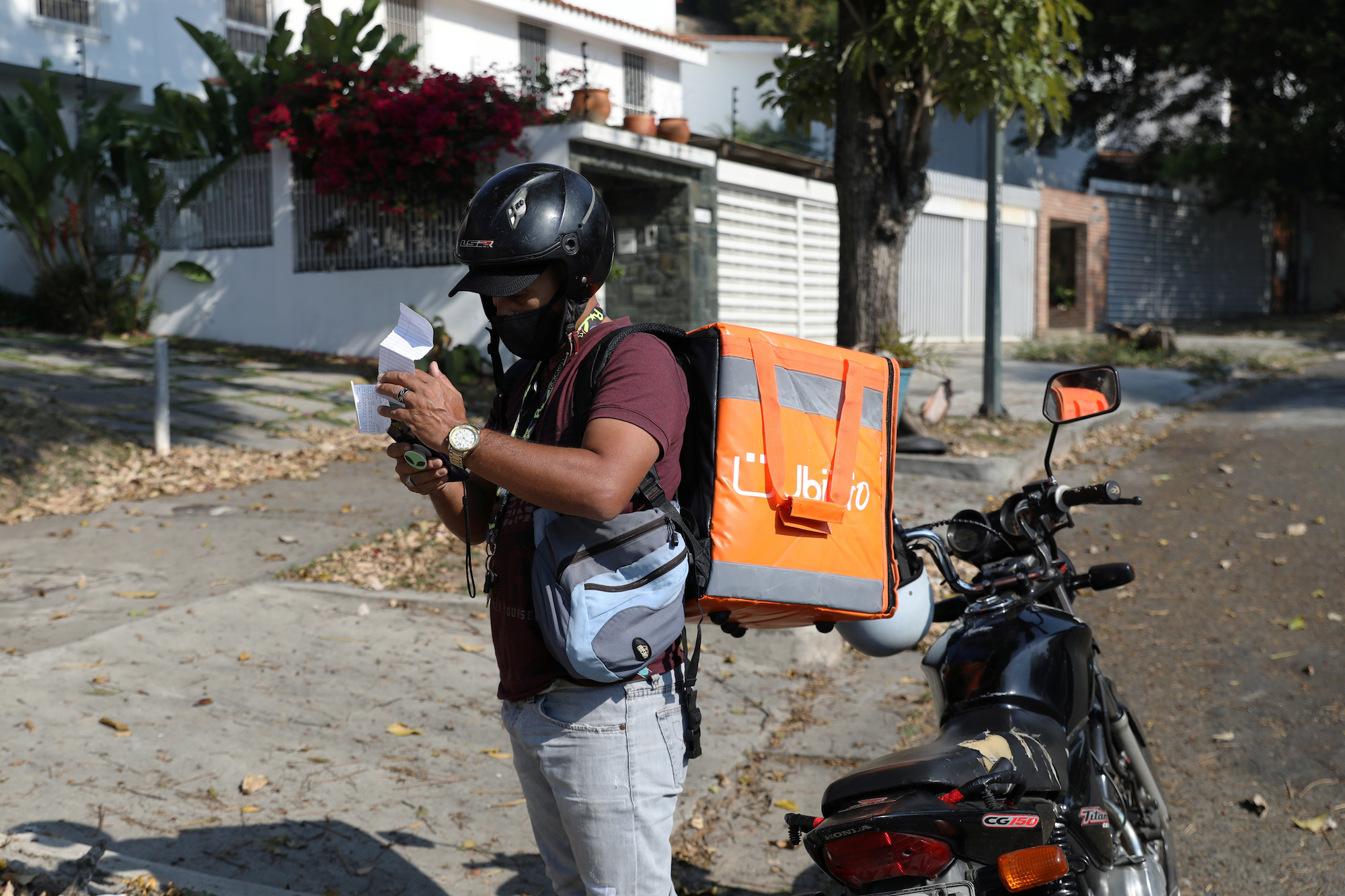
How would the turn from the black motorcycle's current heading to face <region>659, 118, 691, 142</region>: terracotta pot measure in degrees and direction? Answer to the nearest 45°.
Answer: approximately 45° to its left

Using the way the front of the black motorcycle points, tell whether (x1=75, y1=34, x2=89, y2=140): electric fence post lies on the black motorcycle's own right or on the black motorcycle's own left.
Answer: on the black motorcycle's own left

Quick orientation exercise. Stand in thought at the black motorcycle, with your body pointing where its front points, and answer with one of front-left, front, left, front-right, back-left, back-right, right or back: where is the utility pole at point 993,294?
front-left

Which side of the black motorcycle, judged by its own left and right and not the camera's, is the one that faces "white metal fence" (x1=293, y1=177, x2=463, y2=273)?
left

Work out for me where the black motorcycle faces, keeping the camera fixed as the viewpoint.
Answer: facing away from the viewer and to the right of the viewer

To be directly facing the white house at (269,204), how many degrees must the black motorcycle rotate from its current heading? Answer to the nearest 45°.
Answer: approximately 90° to its left

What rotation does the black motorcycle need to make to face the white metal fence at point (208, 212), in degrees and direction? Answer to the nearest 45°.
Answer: approximately 90° to its left

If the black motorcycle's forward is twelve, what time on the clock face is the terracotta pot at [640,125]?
The terracotta pot is roughly at 10 o'clock from the black motorcycle.
